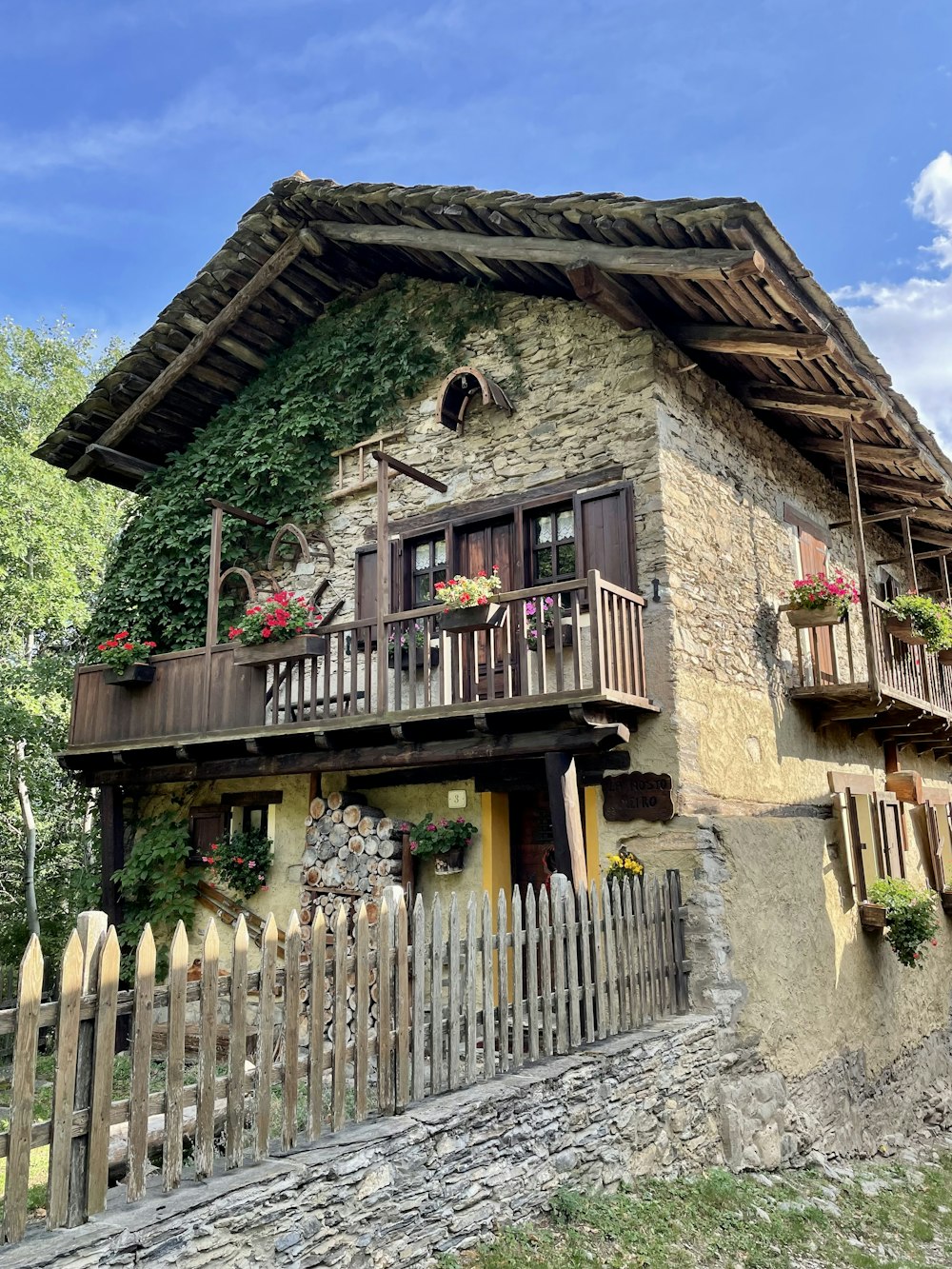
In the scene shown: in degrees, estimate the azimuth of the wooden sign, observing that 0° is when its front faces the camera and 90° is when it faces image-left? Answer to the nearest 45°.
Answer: approximately 0°

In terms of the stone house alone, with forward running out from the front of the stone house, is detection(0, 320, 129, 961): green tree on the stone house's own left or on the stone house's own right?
on the stone house's own right

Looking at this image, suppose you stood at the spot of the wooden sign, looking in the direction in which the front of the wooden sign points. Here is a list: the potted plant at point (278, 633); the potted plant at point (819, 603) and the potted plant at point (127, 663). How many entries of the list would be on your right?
2

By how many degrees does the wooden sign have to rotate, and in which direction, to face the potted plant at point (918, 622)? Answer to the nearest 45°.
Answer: approximately 135° to its left

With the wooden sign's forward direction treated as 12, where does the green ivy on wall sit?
The green ivy on wall is roughly at 4 o'clock from the wooden sign.

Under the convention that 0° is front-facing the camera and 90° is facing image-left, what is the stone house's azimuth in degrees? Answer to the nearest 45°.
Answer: approximately 45°

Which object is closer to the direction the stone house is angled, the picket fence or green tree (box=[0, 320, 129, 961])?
the picket fence

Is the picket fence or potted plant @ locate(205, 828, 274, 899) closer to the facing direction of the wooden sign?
the picket fence

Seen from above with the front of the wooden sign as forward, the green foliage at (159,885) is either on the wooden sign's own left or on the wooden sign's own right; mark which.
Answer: on the wooden sign's own right

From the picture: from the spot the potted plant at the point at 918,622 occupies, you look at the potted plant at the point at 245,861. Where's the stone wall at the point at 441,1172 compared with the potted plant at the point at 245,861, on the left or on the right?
left

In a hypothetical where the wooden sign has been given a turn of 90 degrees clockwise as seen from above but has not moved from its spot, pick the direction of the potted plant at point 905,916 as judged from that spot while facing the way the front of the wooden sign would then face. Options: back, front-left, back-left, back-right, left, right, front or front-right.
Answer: back-right
